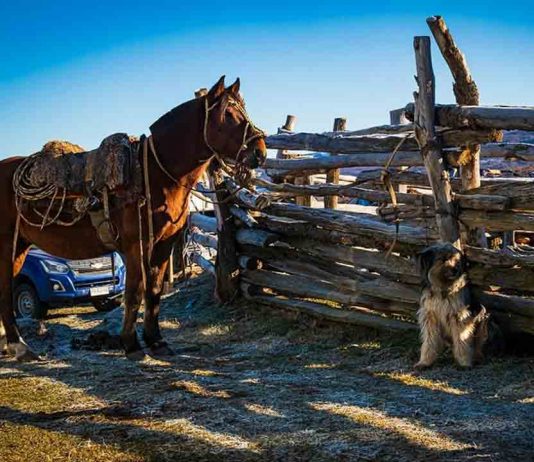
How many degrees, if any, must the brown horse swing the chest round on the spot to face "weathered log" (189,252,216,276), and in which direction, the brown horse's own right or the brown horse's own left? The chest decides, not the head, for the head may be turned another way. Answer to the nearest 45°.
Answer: approximately 90° to the brown horse's own left

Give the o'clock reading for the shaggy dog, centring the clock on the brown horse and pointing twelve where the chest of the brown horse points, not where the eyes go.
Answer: The shaggy dog is roughly at 1 o'clock from the brown horse.

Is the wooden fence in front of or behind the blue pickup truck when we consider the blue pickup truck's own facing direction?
in front

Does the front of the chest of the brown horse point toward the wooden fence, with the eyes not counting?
yes

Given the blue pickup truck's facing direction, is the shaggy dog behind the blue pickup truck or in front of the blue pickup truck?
in front

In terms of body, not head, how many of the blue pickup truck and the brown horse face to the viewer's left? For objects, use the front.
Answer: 0

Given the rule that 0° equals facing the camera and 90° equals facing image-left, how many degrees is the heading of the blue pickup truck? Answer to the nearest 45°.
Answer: approximately 315°

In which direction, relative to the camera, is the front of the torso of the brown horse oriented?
to the viewer's right

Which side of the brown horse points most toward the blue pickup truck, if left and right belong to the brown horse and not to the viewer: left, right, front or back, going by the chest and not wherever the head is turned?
left

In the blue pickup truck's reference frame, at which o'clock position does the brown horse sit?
The brown horse is roughly at 1 o'clock from the blue pickup truck.
